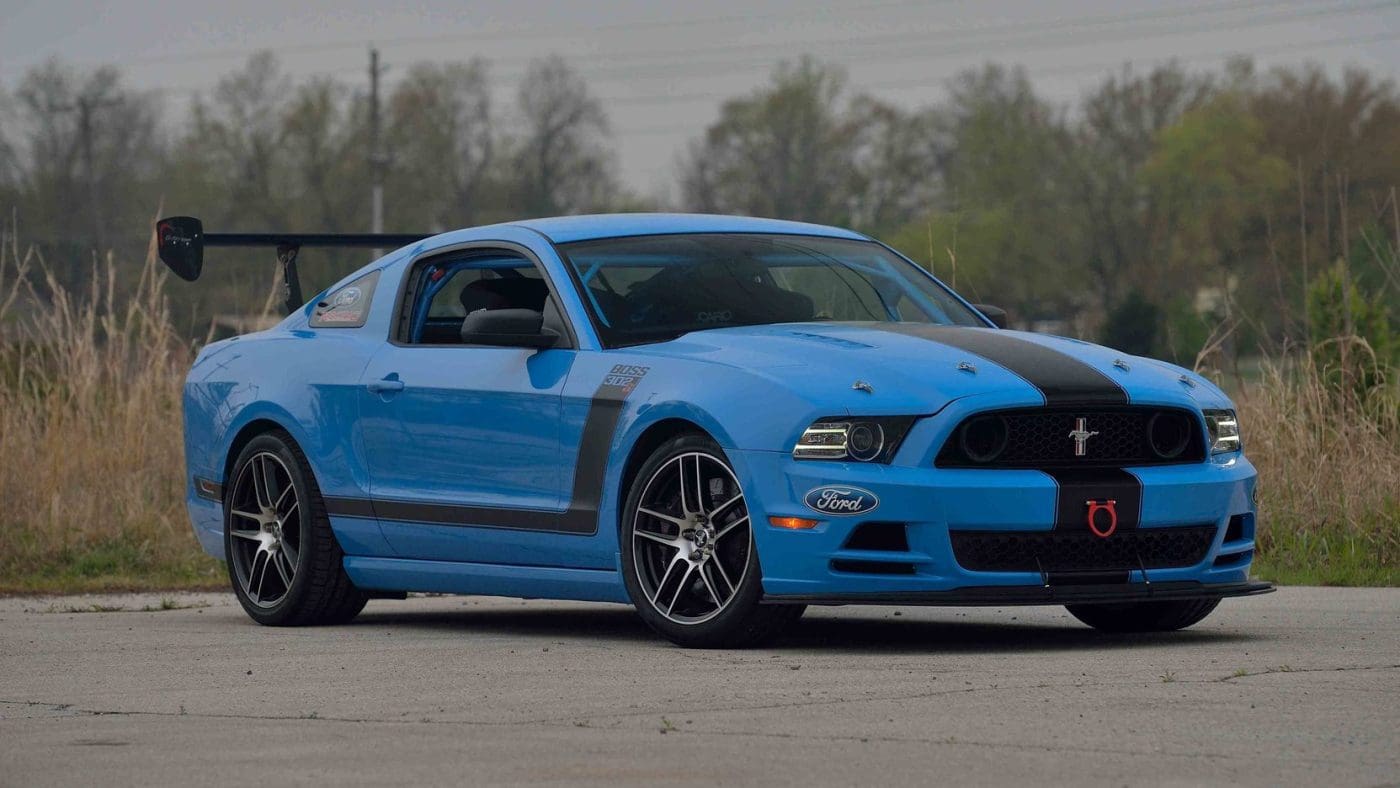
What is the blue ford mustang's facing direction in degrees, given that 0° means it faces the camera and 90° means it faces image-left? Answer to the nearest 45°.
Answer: approximately 315°
